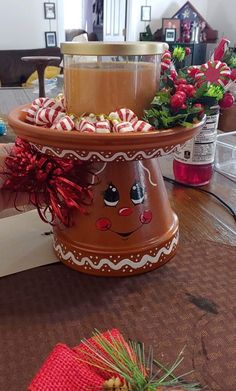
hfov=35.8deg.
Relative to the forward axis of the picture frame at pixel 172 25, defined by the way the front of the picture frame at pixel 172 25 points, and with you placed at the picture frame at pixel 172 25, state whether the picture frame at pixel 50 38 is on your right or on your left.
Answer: on your right

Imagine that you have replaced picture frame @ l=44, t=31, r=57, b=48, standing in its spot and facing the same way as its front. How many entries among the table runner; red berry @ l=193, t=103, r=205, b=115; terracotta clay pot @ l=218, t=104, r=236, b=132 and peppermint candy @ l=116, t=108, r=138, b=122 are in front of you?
4

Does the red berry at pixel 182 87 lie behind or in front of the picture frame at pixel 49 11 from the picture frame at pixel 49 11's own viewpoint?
in front

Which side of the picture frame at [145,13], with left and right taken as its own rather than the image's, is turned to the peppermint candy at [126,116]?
front

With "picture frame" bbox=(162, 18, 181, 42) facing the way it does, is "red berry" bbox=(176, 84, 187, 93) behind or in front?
in front

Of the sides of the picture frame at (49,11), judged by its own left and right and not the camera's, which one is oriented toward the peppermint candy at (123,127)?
front
